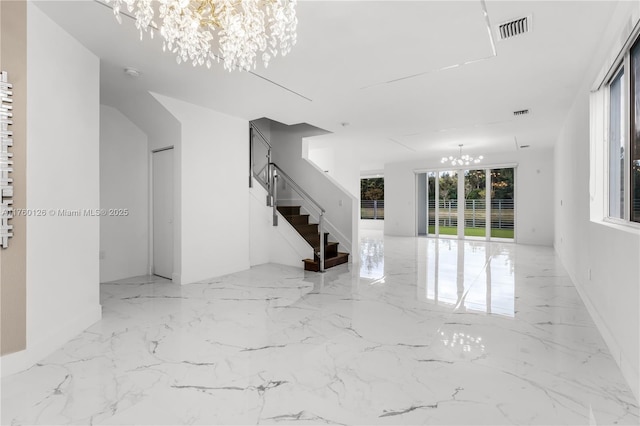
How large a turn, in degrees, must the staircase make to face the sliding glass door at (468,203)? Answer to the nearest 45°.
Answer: approximately 90° to its left

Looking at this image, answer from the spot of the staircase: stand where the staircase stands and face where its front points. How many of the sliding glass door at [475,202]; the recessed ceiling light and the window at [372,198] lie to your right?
1

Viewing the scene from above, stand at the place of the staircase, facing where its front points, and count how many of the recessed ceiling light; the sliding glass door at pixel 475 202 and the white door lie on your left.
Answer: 1

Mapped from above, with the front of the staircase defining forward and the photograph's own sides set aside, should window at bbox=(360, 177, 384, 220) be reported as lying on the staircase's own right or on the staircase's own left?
on the staircase's own left

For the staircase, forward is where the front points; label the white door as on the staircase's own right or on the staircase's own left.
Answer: on the staircase's own right

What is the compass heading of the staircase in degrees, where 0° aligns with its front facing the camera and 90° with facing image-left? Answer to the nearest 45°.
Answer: approximately 315°

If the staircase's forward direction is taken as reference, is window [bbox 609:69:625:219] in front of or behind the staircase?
in front

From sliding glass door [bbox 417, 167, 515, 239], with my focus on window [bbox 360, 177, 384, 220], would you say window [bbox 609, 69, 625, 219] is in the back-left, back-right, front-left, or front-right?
back-left

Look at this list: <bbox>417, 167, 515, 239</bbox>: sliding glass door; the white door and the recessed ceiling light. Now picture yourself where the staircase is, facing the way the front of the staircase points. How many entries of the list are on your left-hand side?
1

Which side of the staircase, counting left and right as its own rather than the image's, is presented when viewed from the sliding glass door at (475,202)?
left

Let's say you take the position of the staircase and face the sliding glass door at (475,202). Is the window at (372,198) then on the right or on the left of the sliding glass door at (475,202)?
left
